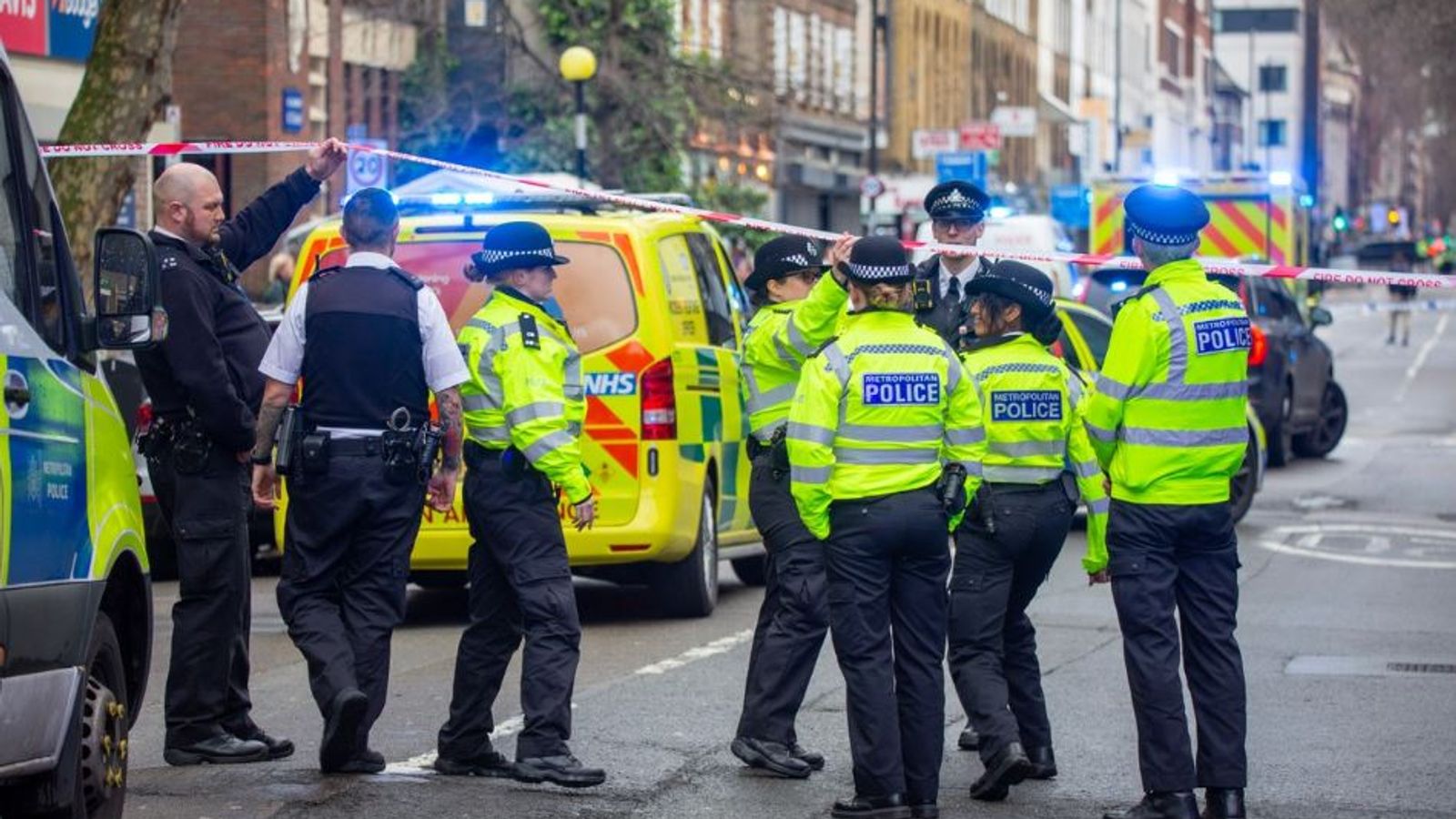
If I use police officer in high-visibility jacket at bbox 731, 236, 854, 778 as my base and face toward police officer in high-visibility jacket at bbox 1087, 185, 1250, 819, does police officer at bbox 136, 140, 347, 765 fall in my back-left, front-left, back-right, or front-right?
back-right

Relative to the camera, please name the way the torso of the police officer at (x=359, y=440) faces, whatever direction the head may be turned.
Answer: away from the camera

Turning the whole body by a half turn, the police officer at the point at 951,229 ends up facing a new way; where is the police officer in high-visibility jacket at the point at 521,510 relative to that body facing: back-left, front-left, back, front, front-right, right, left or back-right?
back-left

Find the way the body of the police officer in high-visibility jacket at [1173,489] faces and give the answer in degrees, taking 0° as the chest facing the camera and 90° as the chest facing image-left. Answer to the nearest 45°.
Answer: approximately 135°

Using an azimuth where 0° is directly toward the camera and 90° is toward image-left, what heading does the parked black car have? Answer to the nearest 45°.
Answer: approximately 225°

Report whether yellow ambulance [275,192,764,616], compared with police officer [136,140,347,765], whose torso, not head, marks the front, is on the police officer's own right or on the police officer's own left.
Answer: on the police officer's own left

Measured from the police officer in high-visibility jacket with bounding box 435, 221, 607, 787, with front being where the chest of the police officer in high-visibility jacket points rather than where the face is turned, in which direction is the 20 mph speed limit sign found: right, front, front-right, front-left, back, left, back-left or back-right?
left

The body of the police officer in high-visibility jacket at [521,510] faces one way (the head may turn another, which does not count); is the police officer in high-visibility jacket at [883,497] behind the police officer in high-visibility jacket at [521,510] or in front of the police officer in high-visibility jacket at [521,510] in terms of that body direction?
in front

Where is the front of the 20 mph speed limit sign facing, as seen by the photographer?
facing the viewer

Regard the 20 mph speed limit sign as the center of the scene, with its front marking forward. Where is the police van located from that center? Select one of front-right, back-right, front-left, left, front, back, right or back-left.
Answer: front

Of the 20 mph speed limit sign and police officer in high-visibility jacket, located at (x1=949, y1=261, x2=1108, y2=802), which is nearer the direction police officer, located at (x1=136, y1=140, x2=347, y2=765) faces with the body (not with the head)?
the police officer in high-visibility jacket

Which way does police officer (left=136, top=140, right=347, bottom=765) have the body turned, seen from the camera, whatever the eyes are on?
to the viewer's right

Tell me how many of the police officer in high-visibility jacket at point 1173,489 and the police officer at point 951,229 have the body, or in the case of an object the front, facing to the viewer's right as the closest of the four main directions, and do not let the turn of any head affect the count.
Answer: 0

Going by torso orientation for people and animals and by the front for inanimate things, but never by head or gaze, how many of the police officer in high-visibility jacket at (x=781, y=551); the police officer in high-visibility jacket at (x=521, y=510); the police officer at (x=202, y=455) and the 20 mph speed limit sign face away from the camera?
0

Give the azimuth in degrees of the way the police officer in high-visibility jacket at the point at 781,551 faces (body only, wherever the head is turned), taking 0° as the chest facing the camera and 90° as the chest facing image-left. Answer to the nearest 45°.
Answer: approximately 270°

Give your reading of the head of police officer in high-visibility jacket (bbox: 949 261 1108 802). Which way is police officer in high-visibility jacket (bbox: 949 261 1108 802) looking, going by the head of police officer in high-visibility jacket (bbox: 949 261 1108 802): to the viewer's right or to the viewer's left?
to the viewer's left

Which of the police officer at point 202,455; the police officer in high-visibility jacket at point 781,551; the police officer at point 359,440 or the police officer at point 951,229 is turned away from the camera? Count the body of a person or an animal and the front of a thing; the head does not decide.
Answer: the police officer at point 359,440

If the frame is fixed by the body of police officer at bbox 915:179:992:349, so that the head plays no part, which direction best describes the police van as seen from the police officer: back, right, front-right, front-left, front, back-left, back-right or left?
front-right

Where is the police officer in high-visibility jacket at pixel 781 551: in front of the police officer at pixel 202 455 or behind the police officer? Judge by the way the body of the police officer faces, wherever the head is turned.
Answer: in front
